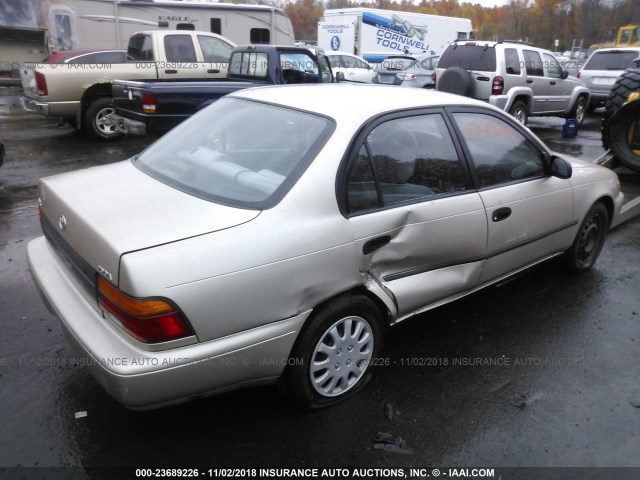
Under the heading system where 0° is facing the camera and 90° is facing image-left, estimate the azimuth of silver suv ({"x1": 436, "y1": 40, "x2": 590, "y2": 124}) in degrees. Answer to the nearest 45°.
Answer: approximately 225°

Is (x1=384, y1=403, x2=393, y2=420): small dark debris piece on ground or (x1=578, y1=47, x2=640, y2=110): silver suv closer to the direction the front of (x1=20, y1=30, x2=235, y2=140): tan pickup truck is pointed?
the silver suv

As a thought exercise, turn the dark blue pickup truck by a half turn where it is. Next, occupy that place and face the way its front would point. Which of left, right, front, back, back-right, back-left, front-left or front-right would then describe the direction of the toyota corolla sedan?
front-left

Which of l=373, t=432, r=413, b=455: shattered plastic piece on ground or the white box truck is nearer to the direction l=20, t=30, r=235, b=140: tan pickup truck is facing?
the white box truck

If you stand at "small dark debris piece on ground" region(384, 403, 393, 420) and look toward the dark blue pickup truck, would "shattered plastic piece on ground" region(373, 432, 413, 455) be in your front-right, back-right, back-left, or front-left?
back-left

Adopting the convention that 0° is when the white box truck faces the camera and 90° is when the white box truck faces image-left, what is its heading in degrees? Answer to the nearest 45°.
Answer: approximately 225°

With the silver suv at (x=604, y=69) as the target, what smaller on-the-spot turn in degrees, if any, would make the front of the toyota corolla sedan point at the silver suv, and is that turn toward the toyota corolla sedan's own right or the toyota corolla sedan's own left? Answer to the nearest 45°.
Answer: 0° — it already faces it

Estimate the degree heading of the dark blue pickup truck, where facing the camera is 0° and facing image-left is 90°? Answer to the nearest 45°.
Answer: approximately 225°

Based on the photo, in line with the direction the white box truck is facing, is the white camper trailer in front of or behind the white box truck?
behind

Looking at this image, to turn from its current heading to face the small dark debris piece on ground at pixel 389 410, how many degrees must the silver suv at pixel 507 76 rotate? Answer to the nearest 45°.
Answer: approximately 135° to its right

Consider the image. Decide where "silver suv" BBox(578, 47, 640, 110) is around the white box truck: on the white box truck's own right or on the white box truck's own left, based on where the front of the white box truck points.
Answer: on the white box truck's own right

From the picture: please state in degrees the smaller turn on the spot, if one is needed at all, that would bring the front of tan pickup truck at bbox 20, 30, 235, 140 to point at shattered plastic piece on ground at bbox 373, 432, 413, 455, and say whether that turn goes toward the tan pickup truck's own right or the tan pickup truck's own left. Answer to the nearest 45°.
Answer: approximately 135° to the tan pickup truck's own right
